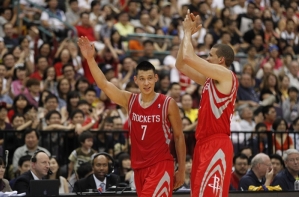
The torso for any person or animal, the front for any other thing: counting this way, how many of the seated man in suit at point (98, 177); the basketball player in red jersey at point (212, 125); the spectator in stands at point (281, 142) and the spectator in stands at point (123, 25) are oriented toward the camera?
3

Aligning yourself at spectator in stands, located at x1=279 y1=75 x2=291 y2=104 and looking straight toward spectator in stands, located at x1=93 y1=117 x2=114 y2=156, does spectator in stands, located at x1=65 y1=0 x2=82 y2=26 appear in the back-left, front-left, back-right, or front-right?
front-right

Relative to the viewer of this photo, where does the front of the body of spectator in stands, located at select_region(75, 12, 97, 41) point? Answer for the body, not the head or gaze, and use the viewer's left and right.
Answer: facing the viewer

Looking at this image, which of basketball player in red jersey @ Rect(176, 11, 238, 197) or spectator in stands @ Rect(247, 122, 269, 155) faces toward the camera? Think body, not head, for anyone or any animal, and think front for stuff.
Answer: the spectator in stands

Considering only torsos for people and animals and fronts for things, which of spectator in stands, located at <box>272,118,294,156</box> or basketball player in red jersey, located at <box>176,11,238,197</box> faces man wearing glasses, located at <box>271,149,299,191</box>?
the spectator in stands

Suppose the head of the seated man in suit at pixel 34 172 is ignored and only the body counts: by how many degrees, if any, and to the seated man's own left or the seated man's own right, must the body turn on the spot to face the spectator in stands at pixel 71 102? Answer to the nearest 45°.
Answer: approximately 135° to the seated man's own left

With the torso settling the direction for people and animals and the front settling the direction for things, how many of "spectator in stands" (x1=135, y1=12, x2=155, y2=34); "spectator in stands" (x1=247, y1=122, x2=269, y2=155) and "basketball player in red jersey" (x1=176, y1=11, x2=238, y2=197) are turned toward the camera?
2

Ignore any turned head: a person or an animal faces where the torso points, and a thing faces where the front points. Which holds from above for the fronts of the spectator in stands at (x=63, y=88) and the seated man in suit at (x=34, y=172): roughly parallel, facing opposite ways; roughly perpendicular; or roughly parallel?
roughly parallel

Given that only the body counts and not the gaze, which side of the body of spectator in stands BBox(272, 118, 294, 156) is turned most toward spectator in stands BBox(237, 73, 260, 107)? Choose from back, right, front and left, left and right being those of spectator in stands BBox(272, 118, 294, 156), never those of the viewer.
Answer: back

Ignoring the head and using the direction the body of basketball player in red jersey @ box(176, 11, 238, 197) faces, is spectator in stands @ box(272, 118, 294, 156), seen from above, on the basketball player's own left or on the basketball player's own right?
on the basketball player's own right

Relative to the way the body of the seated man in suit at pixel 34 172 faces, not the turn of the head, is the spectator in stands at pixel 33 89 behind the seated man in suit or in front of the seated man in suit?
behind

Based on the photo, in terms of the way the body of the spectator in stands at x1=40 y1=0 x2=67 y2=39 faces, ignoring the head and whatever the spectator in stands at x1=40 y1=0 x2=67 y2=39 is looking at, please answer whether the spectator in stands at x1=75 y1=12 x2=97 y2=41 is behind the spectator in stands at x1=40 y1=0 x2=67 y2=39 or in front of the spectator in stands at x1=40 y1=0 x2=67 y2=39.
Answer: in front

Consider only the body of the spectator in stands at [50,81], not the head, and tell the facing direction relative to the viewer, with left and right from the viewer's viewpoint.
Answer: facing the viewer and to the right of the viewer

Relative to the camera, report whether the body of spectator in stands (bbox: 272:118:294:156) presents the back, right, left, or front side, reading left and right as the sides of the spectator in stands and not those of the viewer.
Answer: front

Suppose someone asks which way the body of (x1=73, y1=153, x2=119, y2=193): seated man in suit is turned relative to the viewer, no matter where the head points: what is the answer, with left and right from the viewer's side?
facing the viewer
